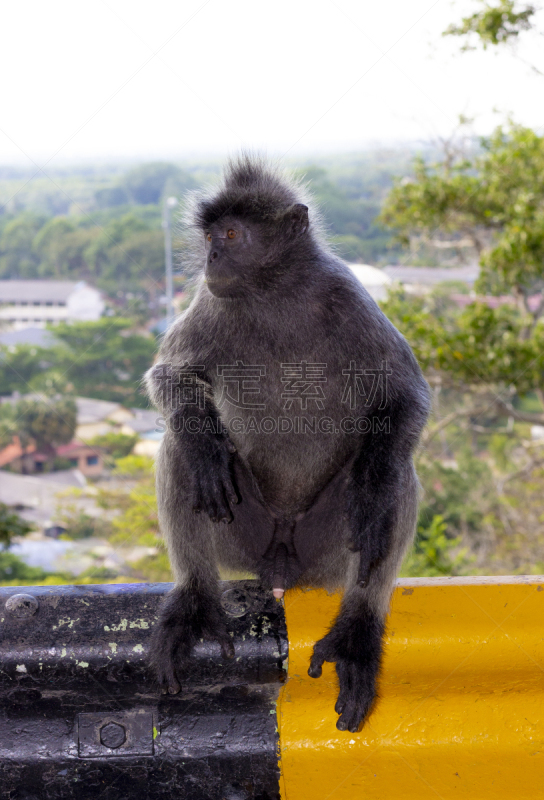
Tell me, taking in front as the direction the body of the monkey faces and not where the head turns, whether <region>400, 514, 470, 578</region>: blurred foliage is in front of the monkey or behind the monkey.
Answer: behind

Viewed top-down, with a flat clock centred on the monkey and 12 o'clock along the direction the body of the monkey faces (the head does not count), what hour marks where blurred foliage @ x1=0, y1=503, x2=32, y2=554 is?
The blurred foliage is roughly at 5 o'clock from the monkey.

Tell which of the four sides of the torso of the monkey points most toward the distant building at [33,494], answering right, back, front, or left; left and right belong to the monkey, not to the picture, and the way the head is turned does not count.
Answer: back

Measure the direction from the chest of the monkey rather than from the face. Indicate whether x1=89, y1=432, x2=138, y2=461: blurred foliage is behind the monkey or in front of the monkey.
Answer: behind

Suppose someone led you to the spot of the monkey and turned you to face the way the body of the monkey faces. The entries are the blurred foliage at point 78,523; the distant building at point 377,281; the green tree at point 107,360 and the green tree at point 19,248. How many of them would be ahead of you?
0

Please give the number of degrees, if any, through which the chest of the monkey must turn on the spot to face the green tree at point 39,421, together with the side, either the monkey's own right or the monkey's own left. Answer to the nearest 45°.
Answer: approximately 180°

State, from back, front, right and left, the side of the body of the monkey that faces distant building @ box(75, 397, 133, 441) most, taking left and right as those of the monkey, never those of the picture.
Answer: back

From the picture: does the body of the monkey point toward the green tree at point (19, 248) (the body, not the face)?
no

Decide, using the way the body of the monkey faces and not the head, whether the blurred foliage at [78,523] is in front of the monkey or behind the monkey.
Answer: behind

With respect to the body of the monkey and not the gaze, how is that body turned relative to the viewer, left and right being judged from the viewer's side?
facing the viewer

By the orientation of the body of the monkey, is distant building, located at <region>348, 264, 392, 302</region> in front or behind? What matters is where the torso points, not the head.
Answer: behind

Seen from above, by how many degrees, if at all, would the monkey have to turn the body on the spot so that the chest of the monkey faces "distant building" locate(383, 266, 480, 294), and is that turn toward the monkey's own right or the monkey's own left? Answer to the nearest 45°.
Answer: approximately 180°
